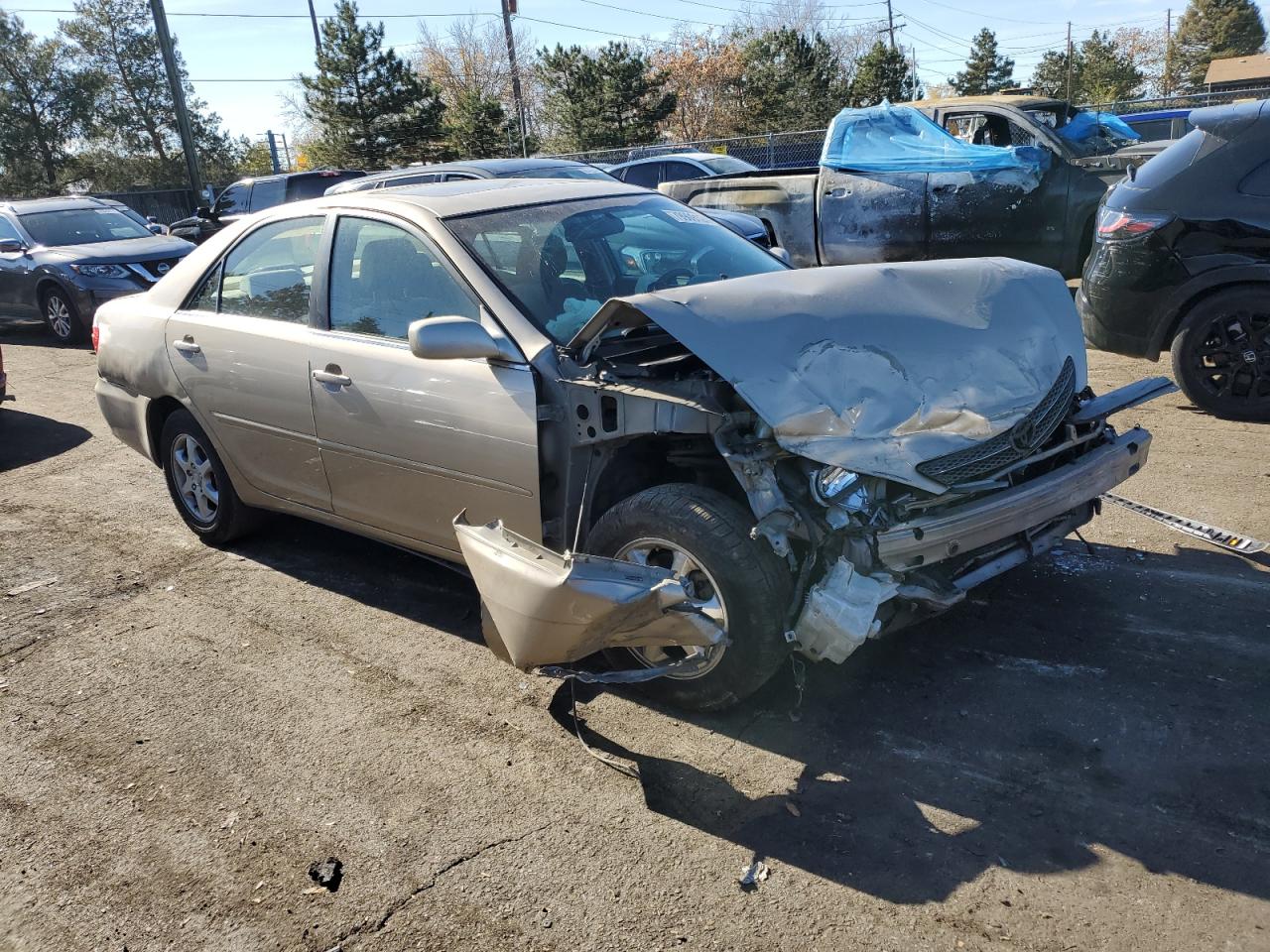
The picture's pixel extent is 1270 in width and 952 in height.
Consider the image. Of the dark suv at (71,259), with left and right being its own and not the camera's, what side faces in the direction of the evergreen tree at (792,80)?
left

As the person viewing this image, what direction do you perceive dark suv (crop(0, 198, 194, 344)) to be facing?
facing the viewer and to the right of the viewer

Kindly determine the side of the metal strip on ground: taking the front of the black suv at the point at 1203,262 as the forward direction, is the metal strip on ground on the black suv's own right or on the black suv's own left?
on the black suv's own right

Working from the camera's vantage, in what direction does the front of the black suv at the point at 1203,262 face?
facing to the right of the viewer

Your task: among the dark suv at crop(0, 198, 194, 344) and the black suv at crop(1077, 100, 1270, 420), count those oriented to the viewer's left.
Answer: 0

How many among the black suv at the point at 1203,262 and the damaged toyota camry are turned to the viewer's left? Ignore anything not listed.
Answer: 0

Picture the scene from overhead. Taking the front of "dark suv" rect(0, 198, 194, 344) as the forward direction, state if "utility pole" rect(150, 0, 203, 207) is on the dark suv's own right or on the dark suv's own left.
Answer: on the dark suv's own left

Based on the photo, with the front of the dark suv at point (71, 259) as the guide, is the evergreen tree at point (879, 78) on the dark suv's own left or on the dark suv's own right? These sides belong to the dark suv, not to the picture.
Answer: on the dark suv's own left
